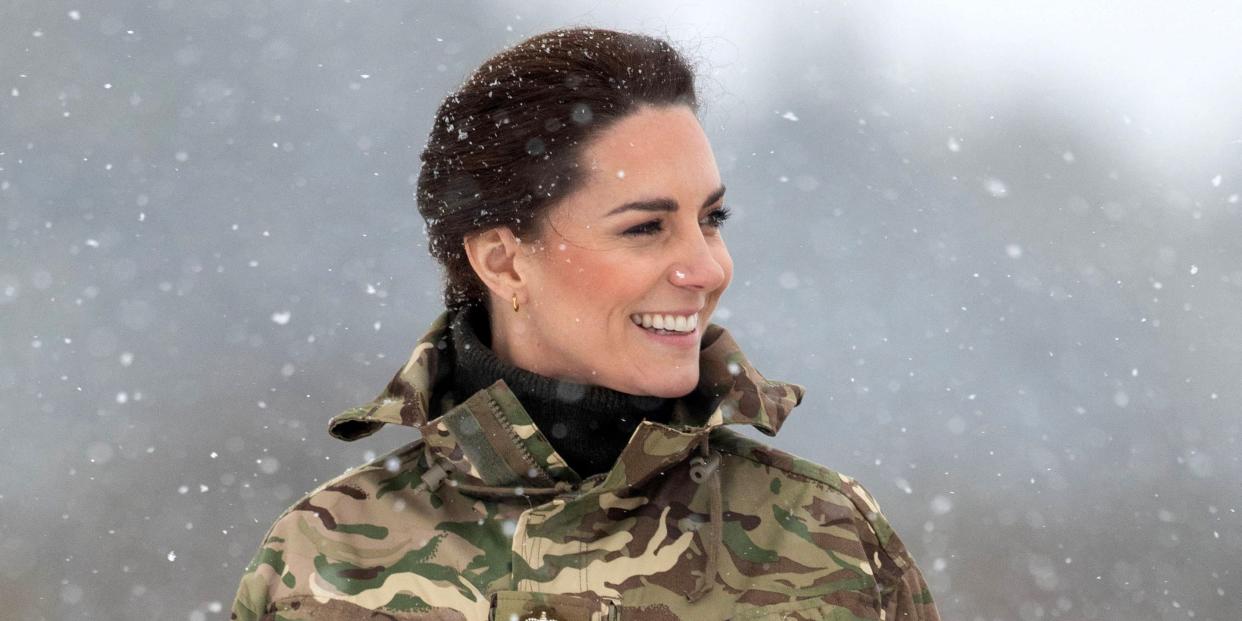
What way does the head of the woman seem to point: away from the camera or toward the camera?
toward the camera

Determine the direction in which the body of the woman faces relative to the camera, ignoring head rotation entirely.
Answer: toward the camera
